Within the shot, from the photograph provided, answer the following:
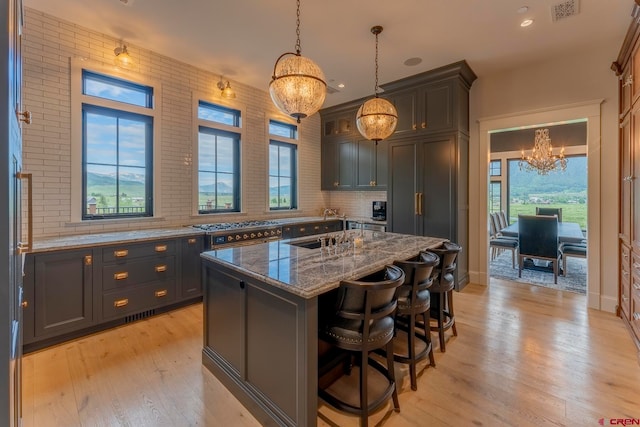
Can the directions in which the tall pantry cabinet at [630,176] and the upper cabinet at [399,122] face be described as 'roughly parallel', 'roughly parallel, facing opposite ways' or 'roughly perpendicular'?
roughly perpendicular

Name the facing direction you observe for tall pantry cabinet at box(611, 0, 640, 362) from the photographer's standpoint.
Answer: facing to the left of the viewer

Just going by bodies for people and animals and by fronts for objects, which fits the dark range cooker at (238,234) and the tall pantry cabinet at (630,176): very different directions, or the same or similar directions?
very different directions

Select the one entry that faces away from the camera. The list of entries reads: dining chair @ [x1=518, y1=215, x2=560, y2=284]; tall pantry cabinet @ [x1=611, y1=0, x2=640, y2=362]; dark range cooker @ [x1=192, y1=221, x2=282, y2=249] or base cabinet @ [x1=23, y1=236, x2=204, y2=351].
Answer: the dining chair

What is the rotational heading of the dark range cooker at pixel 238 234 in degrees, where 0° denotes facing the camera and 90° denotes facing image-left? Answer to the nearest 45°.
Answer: approximately 315°

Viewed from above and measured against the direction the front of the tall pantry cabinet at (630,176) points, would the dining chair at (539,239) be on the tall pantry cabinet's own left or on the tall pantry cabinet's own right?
on the tall pantry cabinet's own right

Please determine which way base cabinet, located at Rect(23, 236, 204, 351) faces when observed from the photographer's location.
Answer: facing the viewer and to the right of the viewer

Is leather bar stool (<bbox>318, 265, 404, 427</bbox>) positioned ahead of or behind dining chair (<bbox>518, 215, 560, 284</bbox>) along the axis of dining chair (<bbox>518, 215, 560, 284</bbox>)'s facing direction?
behind

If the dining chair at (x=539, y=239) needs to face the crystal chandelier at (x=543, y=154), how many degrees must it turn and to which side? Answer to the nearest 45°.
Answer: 0° — it already faces it

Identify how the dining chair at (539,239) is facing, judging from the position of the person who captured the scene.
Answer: facing away from the viewer

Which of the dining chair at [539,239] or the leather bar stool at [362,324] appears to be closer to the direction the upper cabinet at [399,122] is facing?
the leather bar stool

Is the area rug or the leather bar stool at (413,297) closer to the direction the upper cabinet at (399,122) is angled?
the leather bar stool

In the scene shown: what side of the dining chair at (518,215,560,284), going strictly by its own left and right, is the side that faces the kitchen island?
back

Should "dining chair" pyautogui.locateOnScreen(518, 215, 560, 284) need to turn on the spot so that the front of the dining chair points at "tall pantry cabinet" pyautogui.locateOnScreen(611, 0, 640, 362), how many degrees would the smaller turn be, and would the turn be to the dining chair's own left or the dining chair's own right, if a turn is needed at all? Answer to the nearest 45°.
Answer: approximately 135° to the dining chair's own right

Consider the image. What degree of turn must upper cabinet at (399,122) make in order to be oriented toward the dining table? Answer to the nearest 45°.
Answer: approximately 135° to its left

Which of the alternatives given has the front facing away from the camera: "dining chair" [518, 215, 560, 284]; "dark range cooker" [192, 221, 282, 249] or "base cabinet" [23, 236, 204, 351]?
the dining chair
